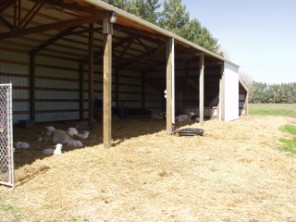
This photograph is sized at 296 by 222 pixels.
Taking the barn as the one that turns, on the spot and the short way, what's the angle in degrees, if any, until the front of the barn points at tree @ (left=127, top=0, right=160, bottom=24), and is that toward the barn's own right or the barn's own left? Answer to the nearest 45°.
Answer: approximately 135° to the barn's own left

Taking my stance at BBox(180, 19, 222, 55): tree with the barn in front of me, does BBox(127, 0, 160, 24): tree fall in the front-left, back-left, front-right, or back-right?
front-right

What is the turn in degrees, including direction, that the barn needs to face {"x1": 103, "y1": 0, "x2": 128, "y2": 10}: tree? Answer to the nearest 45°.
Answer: approximately 135° to its left

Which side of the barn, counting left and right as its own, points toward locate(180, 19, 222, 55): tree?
left

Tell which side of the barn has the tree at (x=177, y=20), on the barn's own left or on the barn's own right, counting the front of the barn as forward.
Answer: on the barn's own left

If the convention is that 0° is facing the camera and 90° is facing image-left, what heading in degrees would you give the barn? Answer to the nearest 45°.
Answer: approximately 315°

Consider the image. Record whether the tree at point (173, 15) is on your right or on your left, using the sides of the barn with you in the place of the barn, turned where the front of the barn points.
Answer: on your left
